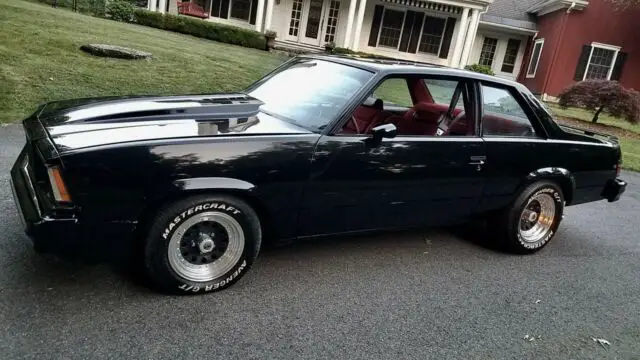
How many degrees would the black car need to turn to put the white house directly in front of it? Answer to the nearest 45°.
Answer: approximately 135° to its right

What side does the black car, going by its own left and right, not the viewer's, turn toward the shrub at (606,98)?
back

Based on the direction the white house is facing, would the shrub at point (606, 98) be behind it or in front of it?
in front

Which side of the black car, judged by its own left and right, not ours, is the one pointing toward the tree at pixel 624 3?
back

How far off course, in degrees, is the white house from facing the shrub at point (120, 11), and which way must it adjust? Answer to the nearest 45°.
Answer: approximately 45° to its right

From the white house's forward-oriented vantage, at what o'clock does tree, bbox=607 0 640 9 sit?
The tree is roughly at 10 o'clock from the white house.

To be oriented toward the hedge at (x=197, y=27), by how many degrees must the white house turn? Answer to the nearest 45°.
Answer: approximately 45° to its right
